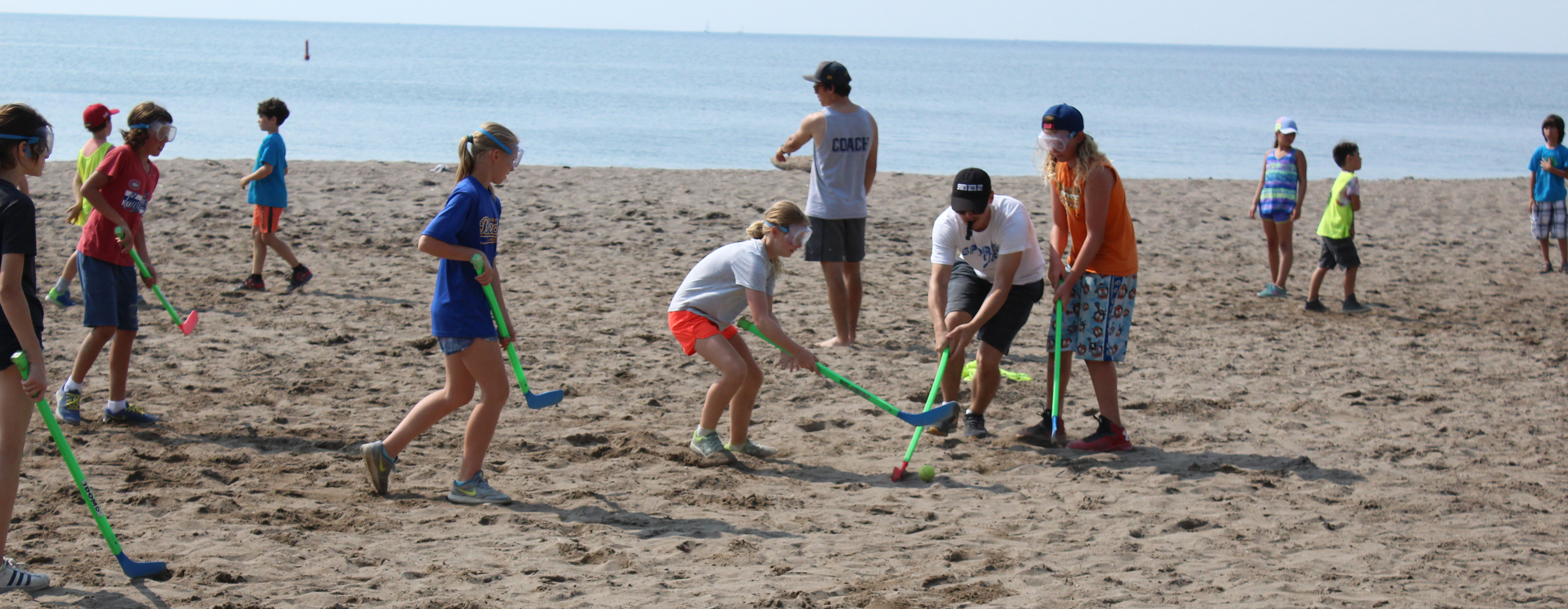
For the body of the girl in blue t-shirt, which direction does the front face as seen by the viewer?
to the viewer's right

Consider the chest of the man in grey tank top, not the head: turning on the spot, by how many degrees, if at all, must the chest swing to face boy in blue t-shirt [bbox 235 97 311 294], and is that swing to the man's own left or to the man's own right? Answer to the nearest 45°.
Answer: approximately 45° to the man's own left

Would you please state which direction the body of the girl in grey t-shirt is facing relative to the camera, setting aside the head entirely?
to the viewer's right

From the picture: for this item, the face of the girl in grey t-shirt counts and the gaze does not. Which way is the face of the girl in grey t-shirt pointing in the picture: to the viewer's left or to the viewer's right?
to the viewer's right

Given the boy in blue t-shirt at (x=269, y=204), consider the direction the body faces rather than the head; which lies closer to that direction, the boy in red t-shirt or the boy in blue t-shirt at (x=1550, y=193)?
the boy in red t-shirt

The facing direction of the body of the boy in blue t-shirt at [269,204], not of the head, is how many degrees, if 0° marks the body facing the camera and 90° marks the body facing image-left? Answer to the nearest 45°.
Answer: approximately 90°

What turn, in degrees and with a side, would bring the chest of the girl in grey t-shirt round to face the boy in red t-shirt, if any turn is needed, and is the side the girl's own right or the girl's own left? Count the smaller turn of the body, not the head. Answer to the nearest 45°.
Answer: approximately 180°

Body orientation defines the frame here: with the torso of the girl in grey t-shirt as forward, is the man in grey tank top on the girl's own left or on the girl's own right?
on the girl's own left

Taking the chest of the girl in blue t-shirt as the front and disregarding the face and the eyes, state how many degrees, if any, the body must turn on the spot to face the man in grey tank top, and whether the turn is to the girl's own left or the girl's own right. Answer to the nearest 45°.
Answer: approximately 45° to the girl's own left

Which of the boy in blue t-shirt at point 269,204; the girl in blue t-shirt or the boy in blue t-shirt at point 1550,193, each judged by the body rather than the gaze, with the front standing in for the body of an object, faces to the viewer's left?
the boy in blue t-shirt at point 269,204

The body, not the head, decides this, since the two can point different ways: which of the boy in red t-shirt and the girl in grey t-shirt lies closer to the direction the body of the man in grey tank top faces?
the boy in red t-shirt
